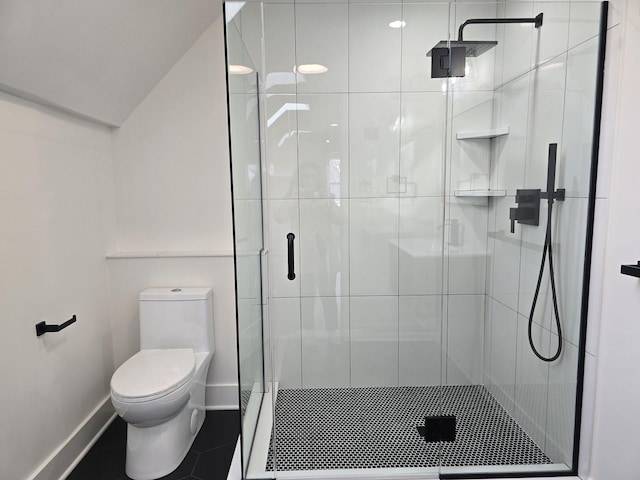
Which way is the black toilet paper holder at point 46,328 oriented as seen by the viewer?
to the viewer's right

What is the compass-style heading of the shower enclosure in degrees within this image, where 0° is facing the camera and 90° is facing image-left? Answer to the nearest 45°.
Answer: approximately 0°

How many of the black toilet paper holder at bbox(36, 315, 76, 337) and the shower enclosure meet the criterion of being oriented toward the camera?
1

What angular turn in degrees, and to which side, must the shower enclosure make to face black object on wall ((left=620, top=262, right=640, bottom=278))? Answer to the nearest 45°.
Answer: approximately 45° to its left
